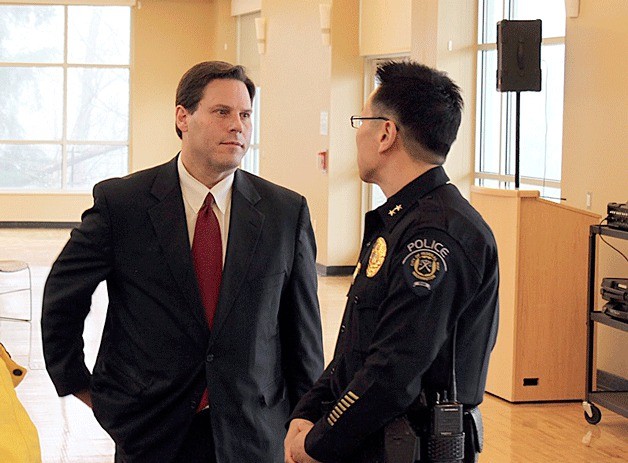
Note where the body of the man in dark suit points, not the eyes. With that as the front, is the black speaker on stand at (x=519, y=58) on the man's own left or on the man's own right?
on the man's own left

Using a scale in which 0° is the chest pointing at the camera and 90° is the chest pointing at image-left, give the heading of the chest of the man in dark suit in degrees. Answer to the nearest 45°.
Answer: approximately 315°

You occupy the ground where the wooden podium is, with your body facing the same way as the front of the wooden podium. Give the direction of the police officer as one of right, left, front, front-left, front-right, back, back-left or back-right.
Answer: front-left

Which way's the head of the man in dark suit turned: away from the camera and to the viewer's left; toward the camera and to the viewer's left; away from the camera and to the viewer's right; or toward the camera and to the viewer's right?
toward the camera and to the viewer's right

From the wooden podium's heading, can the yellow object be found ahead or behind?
ahead

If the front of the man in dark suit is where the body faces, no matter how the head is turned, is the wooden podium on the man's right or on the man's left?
on the man's left

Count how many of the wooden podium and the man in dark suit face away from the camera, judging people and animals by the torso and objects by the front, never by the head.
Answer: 0

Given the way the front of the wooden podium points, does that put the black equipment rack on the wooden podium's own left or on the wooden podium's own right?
on the wooden podium's own left

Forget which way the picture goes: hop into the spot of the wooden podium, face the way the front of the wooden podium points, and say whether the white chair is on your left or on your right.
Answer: on your right

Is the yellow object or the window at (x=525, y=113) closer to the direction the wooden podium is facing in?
the yellow object

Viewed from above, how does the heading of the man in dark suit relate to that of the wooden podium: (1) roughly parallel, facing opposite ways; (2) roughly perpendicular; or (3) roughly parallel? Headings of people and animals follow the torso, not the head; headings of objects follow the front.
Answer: roughly perpendicular

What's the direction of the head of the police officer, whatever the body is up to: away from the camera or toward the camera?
away from the camera

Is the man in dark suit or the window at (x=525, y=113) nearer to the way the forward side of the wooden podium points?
the man in dark suit
